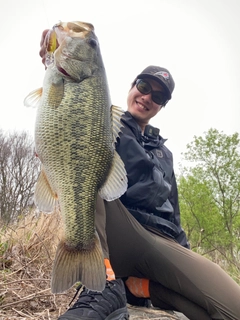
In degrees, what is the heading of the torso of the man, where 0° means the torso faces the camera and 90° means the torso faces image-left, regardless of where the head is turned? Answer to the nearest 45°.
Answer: approximately 0°

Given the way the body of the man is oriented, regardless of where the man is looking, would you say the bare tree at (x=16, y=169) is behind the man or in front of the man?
behind
